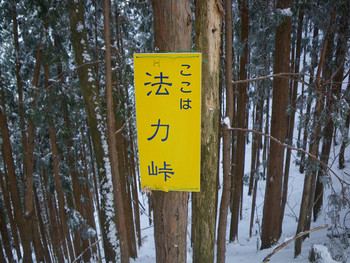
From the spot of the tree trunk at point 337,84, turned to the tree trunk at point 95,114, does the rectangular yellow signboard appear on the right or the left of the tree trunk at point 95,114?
left

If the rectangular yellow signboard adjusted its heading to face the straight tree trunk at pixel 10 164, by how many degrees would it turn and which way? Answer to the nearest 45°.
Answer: approximately 135° to its right

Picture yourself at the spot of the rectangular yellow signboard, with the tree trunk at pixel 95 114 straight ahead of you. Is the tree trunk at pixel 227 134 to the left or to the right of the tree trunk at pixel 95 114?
right

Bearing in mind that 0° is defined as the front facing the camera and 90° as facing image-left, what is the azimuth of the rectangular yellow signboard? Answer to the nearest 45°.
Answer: approximately 0°

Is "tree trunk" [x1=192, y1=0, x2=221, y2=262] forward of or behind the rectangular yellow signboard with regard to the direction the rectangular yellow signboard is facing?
behind

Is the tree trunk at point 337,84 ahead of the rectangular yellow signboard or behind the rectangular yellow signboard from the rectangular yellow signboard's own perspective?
behind
